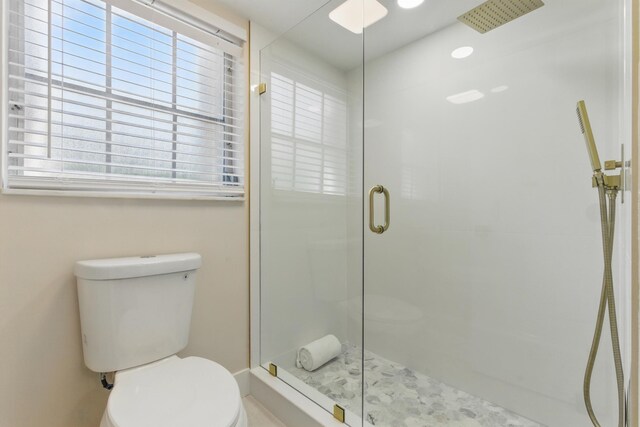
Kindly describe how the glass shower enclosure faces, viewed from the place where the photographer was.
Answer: facing the viewer and to the left of the viewer

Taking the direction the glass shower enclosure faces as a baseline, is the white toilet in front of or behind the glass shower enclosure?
in front
